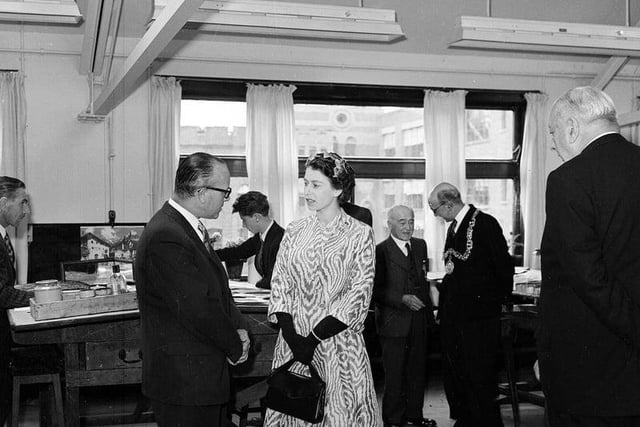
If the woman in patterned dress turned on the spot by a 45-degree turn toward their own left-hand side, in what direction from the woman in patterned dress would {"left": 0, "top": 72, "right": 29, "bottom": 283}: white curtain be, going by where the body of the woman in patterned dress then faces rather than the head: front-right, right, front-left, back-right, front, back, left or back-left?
back-right

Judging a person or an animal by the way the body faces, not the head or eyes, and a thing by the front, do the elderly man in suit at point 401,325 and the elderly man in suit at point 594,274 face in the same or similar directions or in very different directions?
very different directions

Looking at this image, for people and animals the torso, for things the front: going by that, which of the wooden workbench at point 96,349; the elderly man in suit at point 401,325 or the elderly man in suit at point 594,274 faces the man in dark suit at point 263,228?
the elderly man in suit at point 594,274

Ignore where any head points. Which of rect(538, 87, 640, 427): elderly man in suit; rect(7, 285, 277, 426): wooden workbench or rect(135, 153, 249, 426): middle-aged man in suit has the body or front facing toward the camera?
the wooden workbench

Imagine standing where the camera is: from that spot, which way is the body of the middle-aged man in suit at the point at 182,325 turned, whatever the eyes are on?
to the viewer's right

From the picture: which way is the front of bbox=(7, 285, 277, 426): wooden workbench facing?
toward the camera

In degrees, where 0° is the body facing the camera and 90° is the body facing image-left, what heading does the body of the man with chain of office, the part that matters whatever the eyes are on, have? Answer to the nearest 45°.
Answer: approximately 45°

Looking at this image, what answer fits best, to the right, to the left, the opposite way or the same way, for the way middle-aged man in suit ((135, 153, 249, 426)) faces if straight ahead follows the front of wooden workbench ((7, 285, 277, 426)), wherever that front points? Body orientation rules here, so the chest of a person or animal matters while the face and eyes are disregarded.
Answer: to the left

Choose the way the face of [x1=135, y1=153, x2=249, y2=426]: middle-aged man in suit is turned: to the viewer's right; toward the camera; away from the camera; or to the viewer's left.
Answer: to the viewer's right

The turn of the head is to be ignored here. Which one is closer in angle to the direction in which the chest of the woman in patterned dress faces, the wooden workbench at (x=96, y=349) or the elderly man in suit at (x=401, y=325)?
the wooden workbench

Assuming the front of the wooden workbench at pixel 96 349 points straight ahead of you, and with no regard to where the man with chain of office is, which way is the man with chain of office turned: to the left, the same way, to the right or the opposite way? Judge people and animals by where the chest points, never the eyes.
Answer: to the right

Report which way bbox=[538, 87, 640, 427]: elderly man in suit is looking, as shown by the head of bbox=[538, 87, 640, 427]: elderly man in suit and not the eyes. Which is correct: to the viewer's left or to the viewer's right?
to the viewer's left

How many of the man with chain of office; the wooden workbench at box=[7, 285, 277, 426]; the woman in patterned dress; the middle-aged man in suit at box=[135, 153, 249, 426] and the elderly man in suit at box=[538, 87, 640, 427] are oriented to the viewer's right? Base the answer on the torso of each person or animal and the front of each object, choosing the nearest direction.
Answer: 1

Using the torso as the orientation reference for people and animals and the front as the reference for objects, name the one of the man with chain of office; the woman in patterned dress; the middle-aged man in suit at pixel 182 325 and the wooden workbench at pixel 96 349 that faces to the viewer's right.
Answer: the middle-aged man in suit

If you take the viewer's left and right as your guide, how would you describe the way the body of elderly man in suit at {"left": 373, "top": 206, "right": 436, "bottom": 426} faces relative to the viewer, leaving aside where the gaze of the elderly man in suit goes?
facing the viewer and to the right of the viewer
